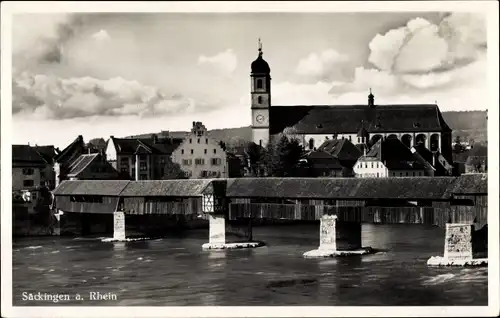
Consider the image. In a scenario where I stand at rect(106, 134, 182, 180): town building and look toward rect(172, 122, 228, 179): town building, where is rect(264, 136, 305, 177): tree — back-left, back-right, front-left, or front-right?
front-left

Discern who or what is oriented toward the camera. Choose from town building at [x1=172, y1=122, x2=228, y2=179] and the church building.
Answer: the town building

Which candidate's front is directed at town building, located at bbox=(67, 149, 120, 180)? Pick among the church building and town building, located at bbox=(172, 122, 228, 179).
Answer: the church building

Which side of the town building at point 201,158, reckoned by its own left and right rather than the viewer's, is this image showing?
front

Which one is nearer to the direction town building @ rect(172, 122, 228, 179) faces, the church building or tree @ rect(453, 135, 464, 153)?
the tree

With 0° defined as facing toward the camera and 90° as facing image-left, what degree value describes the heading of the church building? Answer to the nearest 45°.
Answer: approximately 90°

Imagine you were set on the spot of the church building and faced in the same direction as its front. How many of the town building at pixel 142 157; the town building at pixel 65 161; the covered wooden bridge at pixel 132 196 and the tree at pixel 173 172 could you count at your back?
0

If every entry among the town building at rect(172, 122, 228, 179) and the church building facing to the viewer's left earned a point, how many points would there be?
1

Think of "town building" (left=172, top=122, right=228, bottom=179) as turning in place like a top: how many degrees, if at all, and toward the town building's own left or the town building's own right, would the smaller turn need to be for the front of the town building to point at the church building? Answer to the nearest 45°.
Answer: approximately 90° to the town building's own left

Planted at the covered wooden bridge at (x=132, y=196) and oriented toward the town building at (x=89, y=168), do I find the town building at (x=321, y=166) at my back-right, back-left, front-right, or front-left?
front-right

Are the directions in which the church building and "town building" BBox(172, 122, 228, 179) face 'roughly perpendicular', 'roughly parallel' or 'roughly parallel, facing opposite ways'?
roughly perpendicular

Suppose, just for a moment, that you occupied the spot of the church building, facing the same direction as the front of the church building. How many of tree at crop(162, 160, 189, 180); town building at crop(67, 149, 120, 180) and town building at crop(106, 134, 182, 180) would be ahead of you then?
3

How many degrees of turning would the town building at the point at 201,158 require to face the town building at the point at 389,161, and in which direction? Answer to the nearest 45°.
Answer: approximately 90° to its left

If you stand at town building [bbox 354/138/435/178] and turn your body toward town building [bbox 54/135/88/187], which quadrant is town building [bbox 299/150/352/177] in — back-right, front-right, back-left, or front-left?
front-right

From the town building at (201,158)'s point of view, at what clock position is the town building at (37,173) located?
the town building at (37,173) is roughly at 2 o'clock from the town building at (201,158).
